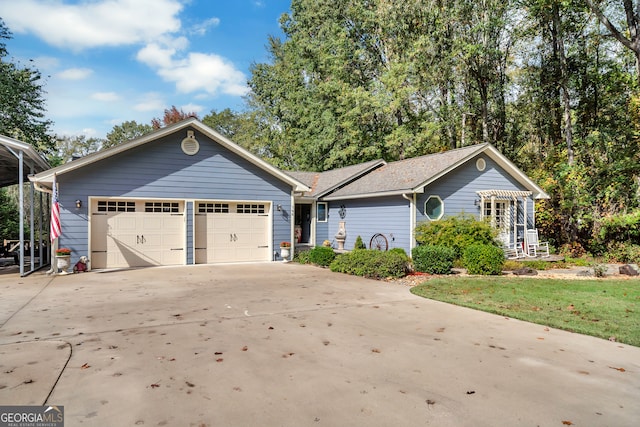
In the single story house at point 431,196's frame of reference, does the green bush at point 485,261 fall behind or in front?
in front

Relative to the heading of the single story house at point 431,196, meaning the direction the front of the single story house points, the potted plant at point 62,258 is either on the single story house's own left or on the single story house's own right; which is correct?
on the single story house's own right

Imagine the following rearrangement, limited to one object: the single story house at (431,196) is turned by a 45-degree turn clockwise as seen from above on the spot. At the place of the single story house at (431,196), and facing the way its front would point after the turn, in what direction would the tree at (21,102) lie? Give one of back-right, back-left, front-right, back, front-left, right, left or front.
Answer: right

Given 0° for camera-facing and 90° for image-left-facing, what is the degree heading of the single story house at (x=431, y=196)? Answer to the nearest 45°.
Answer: approximately 315°

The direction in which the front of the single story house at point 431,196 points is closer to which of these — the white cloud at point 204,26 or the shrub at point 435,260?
the shrub

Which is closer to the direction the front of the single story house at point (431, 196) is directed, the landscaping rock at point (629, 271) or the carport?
the landscaping rock

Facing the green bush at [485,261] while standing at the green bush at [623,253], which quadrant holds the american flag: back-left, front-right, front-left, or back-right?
front-right

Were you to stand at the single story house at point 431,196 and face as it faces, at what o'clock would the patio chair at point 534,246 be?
The patio chair is roughly at 10 o'clock from the single story house.

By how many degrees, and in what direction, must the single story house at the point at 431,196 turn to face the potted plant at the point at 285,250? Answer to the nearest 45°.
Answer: approximately 90° to its right

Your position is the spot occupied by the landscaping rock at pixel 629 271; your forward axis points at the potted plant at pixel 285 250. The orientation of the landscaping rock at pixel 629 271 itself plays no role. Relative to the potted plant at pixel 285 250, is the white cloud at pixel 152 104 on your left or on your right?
right

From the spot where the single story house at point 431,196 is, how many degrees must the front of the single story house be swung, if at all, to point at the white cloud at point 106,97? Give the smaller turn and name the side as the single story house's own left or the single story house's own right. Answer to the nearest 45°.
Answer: approximately 135° to the single story house's own right
